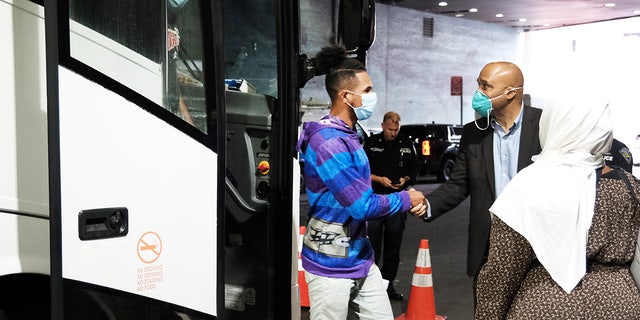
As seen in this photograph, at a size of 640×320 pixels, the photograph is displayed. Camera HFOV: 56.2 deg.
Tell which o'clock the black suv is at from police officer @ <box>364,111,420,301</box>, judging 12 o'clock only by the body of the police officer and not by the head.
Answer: The black suv is roughly at 6 o'clock from the police officer.

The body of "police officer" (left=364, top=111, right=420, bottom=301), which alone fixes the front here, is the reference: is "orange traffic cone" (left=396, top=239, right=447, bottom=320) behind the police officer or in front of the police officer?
in front

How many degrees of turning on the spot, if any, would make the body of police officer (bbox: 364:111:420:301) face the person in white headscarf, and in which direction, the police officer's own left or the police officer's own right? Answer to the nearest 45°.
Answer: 0° — they already face them

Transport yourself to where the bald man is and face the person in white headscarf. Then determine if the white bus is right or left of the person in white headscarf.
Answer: right

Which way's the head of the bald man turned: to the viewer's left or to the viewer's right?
to the viewer's left

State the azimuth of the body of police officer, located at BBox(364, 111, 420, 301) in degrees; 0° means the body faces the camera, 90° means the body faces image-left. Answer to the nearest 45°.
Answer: approximately 0°

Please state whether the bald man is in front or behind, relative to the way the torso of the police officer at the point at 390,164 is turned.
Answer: in front
